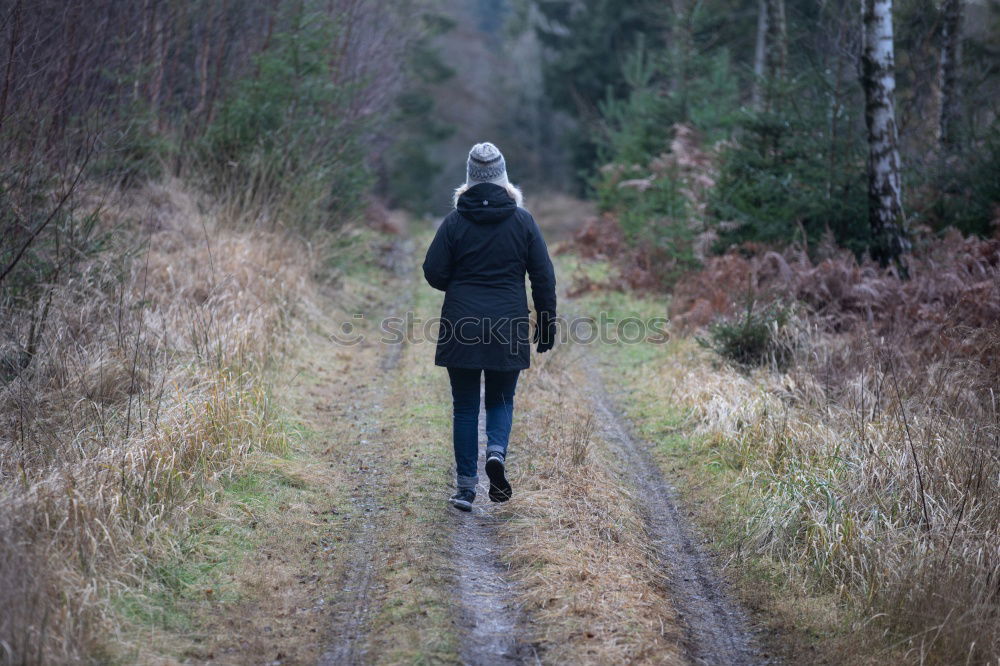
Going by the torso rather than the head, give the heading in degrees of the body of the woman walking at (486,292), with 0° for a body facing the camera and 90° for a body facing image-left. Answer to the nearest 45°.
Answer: approximately 180°

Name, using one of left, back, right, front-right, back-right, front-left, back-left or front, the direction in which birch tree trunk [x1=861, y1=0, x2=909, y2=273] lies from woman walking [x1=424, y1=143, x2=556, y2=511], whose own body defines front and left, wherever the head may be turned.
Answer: front-right
